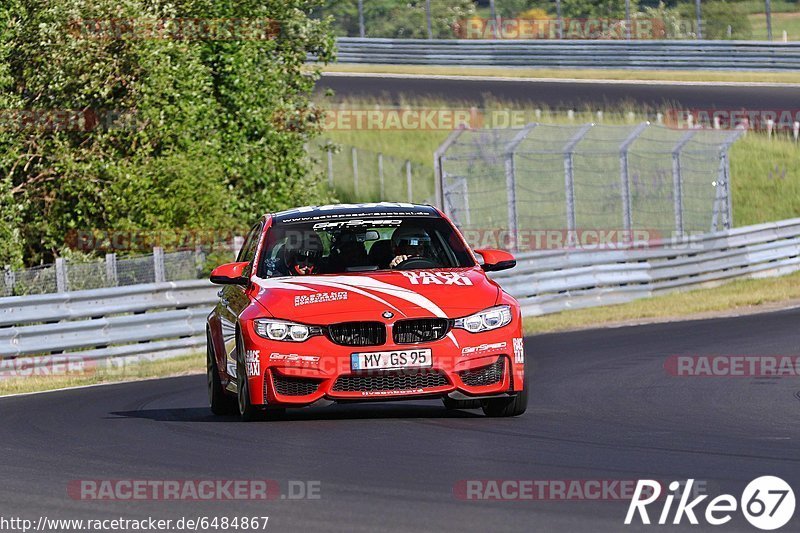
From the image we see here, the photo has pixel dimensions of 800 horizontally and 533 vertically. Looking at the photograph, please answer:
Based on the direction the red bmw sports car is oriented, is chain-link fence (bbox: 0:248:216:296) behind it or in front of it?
behind

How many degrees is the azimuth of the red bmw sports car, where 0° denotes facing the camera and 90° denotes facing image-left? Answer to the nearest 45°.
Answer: approximately 0°

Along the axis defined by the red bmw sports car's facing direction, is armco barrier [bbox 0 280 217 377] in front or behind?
behind

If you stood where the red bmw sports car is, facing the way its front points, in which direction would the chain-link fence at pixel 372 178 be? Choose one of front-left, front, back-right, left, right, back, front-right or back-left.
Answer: back

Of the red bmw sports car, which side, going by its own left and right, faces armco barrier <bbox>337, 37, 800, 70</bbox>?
back

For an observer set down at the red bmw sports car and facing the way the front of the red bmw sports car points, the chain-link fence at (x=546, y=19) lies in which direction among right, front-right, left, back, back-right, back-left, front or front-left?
back

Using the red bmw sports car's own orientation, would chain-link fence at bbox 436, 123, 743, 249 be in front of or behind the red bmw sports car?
behind
